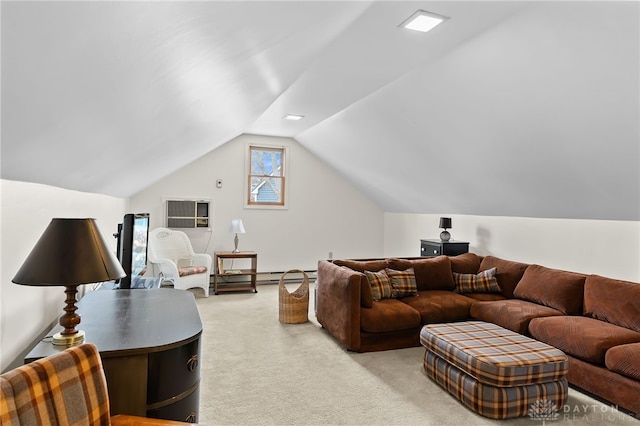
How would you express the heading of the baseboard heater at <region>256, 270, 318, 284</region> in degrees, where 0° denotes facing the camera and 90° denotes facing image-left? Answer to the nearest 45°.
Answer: approximately 0°

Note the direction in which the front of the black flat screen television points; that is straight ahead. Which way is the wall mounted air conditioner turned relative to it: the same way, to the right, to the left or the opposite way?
to the right

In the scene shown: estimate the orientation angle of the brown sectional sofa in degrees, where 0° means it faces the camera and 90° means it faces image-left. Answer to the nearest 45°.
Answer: approximately 45°

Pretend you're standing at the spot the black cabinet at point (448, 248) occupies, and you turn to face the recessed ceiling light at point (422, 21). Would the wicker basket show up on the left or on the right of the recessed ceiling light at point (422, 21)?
right

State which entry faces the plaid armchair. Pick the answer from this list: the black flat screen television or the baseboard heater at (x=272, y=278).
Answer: the baseboard heater

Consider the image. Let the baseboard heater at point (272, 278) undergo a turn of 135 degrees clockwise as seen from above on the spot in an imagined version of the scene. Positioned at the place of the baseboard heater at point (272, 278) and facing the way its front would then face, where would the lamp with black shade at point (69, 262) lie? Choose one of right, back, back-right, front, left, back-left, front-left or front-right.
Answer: back-left

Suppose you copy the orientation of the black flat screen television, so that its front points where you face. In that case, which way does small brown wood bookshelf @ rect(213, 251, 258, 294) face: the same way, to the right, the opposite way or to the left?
to the right

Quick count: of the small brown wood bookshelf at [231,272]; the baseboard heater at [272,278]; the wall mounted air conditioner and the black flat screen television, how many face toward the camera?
3

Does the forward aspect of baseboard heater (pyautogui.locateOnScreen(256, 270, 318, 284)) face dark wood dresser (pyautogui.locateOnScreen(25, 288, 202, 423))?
yes
